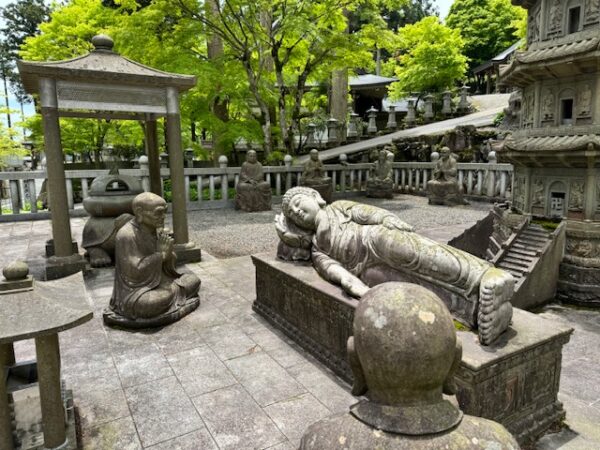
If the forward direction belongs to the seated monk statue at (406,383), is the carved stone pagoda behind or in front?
in front

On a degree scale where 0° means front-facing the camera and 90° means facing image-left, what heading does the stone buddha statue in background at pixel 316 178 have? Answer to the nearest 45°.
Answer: approximately 0°

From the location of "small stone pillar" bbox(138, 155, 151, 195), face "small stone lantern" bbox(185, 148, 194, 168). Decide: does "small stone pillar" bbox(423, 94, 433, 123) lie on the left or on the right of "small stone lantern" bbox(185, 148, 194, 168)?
right

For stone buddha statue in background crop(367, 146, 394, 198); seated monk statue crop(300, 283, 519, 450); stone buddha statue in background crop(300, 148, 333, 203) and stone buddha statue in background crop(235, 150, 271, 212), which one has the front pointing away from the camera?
the seated monk statue

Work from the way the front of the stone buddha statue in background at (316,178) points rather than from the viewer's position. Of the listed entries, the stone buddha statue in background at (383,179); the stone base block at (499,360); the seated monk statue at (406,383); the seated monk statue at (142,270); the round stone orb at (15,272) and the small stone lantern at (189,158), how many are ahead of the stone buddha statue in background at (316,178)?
4

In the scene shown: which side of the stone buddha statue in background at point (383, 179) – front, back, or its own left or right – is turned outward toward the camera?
front

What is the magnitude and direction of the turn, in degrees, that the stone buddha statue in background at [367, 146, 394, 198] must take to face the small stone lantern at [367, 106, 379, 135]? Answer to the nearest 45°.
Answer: approximately 180°

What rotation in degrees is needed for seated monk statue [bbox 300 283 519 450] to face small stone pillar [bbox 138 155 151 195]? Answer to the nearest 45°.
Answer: approximately 45° to its left

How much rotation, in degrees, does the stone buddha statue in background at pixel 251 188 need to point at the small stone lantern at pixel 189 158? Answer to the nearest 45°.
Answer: approximately 135° to its right

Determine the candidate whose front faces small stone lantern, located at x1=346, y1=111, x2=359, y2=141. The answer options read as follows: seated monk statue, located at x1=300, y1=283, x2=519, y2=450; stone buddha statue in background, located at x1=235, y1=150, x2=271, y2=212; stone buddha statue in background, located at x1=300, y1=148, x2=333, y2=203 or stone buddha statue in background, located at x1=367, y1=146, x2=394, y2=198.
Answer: the seated monk statue

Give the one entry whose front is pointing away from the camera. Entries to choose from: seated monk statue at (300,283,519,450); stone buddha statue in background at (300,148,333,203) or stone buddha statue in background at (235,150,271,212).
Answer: the seated monk statue

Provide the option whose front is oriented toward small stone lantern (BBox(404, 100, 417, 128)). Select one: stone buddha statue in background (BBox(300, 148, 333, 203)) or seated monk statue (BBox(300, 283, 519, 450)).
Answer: the seated monk statue

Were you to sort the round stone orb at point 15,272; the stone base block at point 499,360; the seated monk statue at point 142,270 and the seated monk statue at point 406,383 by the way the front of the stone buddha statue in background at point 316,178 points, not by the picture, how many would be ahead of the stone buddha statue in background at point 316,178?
4

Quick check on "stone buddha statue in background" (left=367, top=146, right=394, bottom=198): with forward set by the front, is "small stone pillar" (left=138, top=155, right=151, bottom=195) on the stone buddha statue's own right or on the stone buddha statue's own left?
on the stone buddha statue's own right

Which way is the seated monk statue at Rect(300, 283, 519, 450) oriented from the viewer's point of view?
away from the camera

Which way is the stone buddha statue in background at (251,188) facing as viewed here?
toward the camera

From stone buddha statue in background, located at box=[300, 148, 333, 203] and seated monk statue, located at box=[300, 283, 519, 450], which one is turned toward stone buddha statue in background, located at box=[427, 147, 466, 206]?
the seated monk statue

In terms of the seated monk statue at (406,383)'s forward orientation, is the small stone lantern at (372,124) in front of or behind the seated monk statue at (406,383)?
in front
